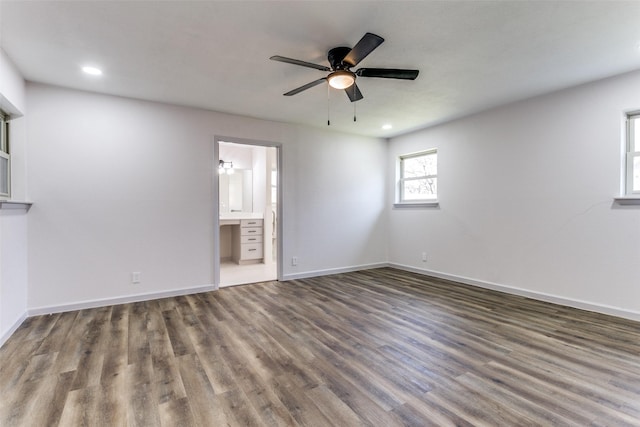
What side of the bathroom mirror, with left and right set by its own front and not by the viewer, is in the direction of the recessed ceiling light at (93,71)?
front

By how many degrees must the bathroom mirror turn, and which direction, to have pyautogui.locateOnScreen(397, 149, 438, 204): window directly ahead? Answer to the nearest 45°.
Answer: approximately 45° to its left

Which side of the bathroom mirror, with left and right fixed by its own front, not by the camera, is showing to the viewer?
front

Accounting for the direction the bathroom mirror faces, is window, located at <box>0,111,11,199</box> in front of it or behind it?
in front

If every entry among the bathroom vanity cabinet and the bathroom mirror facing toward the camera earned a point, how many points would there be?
2

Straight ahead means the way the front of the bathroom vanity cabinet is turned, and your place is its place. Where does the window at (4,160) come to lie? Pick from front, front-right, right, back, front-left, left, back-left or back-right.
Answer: front-right

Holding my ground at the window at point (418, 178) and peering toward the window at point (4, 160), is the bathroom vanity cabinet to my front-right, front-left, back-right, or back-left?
front-right

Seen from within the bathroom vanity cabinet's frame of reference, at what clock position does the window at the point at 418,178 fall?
The window is roughly at 10 o'clock from the bathroom vanity cabinet.

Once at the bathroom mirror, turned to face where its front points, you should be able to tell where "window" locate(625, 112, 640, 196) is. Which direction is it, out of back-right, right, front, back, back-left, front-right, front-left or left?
front-left

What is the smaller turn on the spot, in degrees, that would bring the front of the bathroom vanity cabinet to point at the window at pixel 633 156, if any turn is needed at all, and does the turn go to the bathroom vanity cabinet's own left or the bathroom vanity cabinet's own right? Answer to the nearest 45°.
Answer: approximately 45° to the bathroom vanity cabinet's own left

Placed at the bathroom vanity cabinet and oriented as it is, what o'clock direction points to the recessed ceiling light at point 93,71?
The recessed ceiling light is roughly at 1 o'clock from the bathroom vanity cabinet.

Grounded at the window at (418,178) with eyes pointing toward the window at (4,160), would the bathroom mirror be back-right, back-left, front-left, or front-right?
front-right
